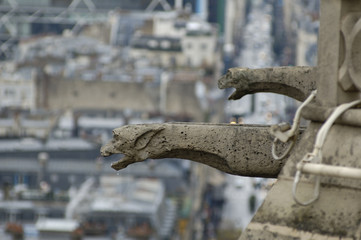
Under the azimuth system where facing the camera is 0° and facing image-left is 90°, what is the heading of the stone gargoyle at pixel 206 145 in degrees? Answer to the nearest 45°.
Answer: approximately 90°

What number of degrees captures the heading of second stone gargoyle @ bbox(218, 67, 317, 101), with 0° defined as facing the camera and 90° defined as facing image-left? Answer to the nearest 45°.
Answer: approximately 90°
